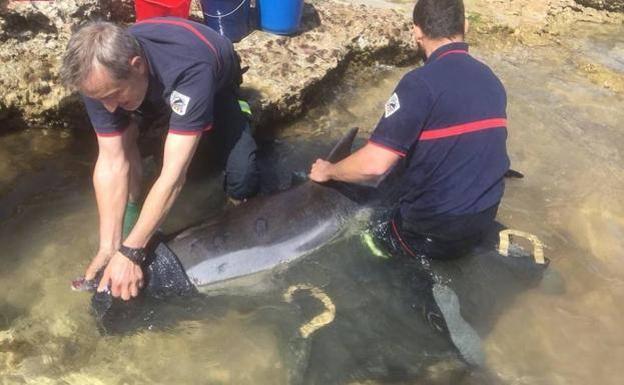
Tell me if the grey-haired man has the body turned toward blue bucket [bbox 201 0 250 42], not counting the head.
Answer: no

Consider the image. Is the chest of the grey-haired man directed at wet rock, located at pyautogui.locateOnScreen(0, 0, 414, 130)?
no

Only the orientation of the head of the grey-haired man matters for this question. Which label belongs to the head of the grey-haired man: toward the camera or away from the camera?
toward the camera

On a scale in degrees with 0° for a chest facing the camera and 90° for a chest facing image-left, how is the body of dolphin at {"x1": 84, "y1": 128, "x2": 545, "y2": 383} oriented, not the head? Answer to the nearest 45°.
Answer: approximately 45°

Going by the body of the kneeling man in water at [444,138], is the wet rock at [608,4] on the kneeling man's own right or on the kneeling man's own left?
on the kneeling man's own right

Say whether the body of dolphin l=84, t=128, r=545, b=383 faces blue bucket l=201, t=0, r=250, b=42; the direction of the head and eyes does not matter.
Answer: no

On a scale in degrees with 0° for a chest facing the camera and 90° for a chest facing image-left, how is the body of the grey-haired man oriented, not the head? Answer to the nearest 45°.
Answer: approximately 45°

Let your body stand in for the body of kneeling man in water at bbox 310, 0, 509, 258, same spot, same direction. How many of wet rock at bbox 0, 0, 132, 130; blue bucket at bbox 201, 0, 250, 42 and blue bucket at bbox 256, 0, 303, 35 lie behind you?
0

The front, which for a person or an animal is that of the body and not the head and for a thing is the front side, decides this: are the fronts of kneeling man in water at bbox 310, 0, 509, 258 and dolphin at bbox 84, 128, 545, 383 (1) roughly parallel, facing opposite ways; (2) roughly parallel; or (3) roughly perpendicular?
roughly perpendicular

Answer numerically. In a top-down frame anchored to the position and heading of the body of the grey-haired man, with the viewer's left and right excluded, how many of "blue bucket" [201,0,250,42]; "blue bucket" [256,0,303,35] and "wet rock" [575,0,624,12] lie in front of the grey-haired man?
0

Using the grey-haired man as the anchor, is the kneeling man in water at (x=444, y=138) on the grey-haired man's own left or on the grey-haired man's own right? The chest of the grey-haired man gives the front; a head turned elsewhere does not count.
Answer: on the grey-haired man's own left

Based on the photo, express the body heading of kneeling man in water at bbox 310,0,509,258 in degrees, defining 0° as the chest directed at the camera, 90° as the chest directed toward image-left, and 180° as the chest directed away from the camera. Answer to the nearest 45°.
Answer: approximately 135°

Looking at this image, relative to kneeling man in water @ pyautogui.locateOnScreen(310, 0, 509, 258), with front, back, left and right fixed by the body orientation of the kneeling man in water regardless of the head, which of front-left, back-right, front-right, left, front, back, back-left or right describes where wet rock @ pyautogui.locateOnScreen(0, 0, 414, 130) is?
front

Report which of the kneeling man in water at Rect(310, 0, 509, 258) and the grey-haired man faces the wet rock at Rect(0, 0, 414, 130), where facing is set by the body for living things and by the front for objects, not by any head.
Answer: the kneeling man in water

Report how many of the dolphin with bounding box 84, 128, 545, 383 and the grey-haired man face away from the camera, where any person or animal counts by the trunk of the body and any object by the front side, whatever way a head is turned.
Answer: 0

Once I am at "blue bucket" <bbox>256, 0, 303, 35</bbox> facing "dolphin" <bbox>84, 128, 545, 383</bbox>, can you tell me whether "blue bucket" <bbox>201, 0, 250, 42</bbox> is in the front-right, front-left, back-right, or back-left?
front-right
